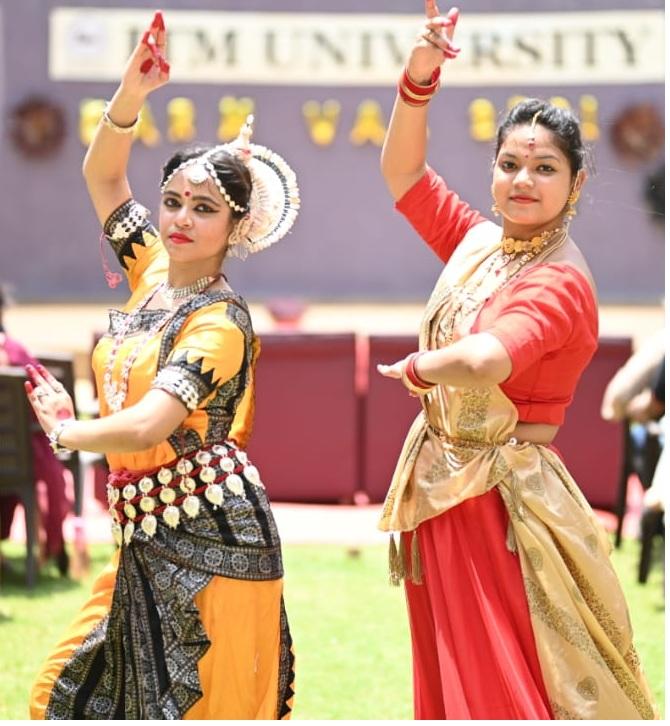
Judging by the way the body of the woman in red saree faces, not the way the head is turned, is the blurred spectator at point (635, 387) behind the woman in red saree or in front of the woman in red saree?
behind

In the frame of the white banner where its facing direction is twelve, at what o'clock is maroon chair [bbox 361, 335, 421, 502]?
The maroon chair is roughly at 12 o'clock from the white banner.

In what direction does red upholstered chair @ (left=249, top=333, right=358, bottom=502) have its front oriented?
away from the camera

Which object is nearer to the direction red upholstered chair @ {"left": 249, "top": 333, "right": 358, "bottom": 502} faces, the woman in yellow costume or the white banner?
the white banner

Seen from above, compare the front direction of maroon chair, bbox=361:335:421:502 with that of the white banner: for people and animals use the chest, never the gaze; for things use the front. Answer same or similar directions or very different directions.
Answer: very different directions

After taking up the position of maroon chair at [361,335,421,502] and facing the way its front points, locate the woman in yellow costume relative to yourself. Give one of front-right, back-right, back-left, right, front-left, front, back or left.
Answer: back

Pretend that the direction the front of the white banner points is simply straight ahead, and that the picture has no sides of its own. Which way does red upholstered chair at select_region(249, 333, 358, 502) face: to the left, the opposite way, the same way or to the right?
the opposite way

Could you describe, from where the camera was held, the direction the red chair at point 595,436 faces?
facing away from the viewer

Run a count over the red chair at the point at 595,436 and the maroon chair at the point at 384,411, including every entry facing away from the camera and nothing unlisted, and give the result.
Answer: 2
